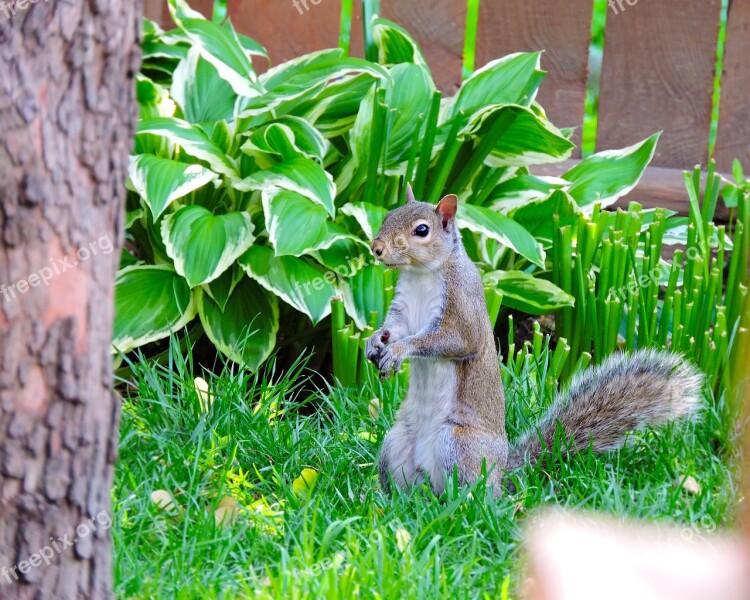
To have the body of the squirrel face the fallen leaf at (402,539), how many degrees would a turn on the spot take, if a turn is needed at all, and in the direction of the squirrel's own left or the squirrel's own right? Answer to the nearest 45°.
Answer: approximately 45° to the squirrel's own left

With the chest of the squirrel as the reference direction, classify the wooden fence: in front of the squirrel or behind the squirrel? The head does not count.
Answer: behind

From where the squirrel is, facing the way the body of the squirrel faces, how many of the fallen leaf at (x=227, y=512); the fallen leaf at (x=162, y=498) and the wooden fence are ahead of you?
2

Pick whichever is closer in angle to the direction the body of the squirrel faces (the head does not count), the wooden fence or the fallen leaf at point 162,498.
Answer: the fallen leaf

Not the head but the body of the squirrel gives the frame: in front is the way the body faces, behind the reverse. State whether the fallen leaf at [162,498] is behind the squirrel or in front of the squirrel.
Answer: in front

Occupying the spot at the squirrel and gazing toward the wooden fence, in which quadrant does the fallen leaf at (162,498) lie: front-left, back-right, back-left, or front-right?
back-left

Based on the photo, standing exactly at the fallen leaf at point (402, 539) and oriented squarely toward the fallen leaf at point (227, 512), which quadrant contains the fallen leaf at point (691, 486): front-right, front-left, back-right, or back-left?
back-right

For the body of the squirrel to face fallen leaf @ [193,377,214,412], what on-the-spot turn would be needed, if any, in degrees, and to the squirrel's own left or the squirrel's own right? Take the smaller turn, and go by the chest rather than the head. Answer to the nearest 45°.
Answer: approximately 45° to the squirrel's own right

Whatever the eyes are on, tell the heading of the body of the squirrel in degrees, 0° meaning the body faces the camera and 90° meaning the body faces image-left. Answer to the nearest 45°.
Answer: approximately 45°
